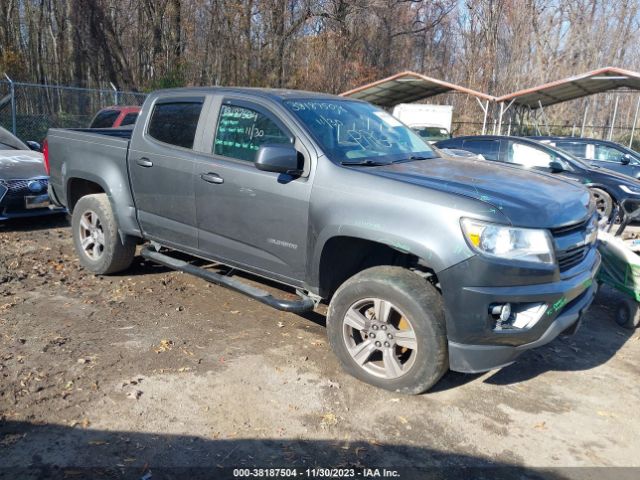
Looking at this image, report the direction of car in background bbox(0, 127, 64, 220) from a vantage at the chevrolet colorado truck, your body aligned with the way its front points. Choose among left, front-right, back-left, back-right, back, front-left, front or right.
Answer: back

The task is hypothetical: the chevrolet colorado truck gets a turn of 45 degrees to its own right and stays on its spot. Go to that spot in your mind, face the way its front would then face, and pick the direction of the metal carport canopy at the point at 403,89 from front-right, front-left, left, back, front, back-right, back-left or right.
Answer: back

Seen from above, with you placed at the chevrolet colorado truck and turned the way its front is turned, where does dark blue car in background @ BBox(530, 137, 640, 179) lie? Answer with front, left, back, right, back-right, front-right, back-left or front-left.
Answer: left

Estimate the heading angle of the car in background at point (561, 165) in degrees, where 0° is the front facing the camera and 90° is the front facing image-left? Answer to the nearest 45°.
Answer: approximately 315°

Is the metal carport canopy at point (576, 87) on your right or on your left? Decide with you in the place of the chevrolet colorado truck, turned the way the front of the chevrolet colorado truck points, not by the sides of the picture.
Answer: on your left

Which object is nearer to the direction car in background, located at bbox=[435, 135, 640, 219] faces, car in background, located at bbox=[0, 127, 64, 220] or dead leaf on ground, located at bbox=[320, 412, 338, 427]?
the dead leaf on ground

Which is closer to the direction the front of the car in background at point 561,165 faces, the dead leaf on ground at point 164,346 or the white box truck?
the dead leaf on ground

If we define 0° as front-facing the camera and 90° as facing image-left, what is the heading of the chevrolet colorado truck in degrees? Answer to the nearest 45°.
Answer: approximately 315°

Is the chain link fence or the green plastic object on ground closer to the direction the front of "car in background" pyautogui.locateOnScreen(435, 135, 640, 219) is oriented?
the green plastic object on ground

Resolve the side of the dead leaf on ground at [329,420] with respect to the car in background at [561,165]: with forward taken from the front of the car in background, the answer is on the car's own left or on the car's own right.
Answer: on the car's own right

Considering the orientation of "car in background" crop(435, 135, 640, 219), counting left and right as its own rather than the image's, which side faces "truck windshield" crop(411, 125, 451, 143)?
back

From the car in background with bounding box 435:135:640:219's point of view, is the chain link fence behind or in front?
behind

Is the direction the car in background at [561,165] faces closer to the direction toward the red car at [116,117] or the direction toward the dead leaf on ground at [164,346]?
the dead leaf on ground

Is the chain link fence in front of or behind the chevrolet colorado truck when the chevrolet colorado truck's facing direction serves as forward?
behind
